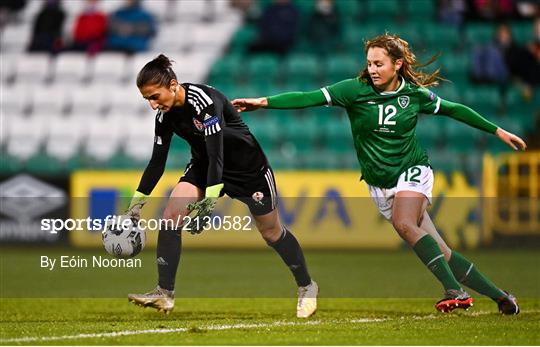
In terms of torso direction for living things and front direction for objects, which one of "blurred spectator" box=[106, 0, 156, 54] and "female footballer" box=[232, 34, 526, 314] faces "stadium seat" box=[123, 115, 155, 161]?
the blurred spectator

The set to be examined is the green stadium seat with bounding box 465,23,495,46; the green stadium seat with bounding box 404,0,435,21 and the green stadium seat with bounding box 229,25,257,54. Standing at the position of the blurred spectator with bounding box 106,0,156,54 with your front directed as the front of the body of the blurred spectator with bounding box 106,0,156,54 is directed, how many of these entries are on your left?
3

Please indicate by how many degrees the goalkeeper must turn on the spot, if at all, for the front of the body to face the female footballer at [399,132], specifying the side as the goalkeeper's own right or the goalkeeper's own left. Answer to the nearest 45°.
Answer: approximately 135° to the goalkeeper's own left

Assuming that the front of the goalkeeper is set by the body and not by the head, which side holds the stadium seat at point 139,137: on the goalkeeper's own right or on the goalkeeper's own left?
on the goalkeeper's own right

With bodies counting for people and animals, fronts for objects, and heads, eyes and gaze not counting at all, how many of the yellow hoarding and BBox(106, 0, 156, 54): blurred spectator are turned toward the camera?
2

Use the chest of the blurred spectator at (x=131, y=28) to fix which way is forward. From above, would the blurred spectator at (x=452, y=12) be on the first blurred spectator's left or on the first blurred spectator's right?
on the first blurred spectator's left

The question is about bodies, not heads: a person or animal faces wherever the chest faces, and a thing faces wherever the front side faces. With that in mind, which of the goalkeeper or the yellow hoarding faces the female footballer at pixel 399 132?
the yellow hoarding

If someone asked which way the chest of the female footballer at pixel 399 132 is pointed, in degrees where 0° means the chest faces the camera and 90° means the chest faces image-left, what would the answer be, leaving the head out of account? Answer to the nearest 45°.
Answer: approximately 0°
